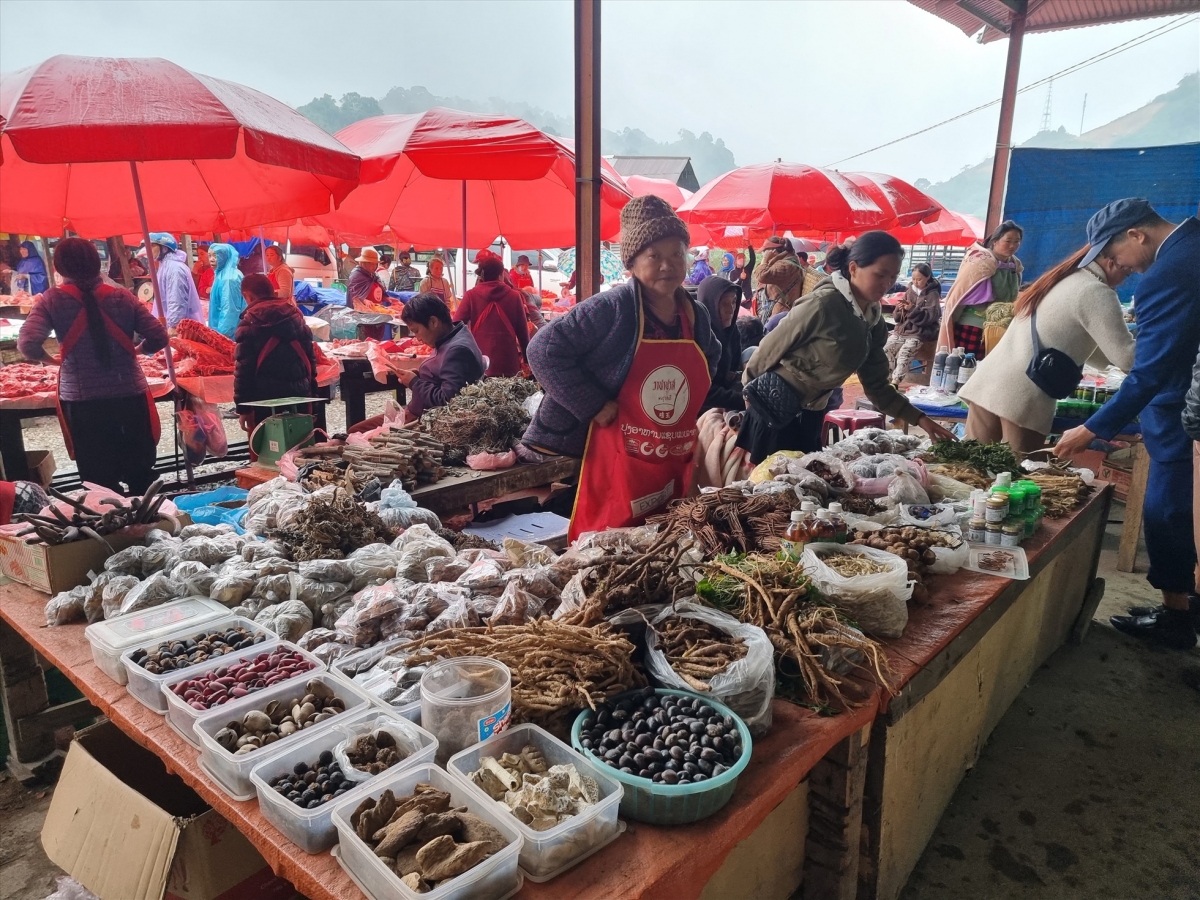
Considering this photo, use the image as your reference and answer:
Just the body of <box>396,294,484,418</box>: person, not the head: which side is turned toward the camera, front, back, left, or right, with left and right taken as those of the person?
left

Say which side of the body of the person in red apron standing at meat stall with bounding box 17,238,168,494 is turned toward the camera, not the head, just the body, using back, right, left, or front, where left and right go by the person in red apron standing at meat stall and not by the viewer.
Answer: back

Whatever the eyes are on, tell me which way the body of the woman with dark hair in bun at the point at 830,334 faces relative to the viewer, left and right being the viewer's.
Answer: facing the viewer and to the right of the viewer

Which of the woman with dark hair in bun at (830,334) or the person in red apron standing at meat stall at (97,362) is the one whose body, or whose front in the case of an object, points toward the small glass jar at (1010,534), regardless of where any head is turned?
the woman with dark hair in bun

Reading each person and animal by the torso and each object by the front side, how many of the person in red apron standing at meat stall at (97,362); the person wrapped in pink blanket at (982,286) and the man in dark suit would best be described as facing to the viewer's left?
1

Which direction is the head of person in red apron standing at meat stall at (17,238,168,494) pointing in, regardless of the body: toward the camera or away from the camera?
away from the camera

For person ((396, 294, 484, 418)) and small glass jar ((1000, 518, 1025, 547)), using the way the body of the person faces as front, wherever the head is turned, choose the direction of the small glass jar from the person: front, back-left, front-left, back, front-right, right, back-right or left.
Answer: back-left

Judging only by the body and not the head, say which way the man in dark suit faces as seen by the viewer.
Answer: to the viewer's left

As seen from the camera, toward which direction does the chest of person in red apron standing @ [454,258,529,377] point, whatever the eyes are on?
away from the camera

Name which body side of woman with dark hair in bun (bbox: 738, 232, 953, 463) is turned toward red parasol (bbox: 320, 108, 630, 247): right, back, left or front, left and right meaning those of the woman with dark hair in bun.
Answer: back

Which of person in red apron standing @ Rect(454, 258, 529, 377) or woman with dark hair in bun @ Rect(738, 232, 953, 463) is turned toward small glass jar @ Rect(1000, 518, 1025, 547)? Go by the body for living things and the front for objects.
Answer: the woman with dark hair in bun

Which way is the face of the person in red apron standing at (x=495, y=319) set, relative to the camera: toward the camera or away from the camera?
away from the camera

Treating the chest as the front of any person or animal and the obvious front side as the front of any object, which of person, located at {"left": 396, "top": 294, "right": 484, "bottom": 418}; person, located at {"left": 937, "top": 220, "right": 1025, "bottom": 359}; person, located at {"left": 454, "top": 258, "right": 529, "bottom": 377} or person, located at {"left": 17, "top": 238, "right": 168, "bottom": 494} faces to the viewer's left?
person, located at {"left": 396, "top": 294, "right": 484, "bottom": 418}

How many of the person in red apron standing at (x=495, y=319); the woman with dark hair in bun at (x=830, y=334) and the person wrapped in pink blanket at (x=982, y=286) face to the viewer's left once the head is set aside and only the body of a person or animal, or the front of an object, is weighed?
0
